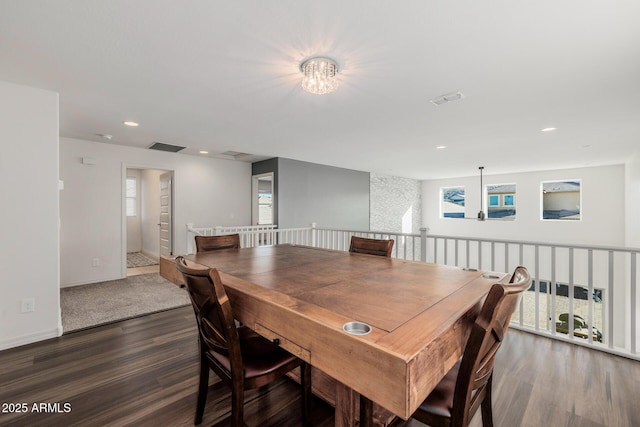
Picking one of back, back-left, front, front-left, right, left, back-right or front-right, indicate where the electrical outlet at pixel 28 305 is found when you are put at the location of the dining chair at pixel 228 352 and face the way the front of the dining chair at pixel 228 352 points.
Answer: left

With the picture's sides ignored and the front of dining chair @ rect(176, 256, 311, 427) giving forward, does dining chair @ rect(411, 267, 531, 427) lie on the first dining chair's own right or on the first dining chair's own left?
on the first dining chair's own right

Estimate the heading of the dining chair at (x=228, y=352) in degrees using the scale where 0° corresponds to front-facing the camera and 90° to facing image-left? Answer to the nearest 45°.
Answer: approximately 225°

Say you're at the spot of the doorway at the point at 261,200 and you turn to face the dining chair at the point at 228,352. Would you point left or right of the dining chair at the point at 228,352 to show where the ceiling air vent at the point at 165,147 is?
right

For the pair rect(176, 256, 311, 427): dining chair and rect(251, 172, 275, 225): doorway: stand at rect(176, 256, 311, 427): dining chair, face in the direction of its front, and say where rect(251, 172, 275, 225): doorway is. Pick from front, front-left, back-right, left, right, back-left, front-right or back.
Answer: front-left

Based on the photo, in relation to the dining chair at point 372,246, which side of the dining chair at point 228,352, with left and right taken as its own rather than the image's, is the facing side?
front

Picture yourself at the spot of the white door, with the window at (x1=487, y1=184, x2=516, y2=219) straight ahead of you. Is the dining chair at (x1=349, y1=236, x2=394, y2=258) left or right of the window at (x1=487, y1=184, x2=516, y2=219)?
right

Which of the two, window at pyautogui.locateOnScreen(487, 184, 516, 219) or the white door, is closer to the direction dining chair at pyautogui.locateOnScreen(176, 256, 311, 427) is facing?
the window

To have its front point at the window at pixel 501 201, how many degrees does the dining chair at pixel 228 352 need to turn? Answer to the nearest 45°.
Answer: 0° — it already faces it

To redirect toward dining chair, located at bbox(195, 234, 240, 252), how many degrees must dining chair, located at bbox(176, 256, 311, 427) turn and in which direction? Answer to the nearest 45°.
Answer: approximately 45° to its left

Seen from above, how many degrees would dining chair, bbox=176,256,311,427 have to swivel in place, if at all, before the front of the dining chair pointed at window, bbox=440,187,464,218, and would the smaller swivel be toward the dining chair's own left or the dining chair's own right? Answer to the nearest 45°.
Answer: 0° — it already faces it

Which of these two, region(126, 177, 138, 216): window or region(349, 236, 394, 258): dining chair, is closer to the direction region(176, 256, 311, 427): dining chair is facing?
the dining chair
